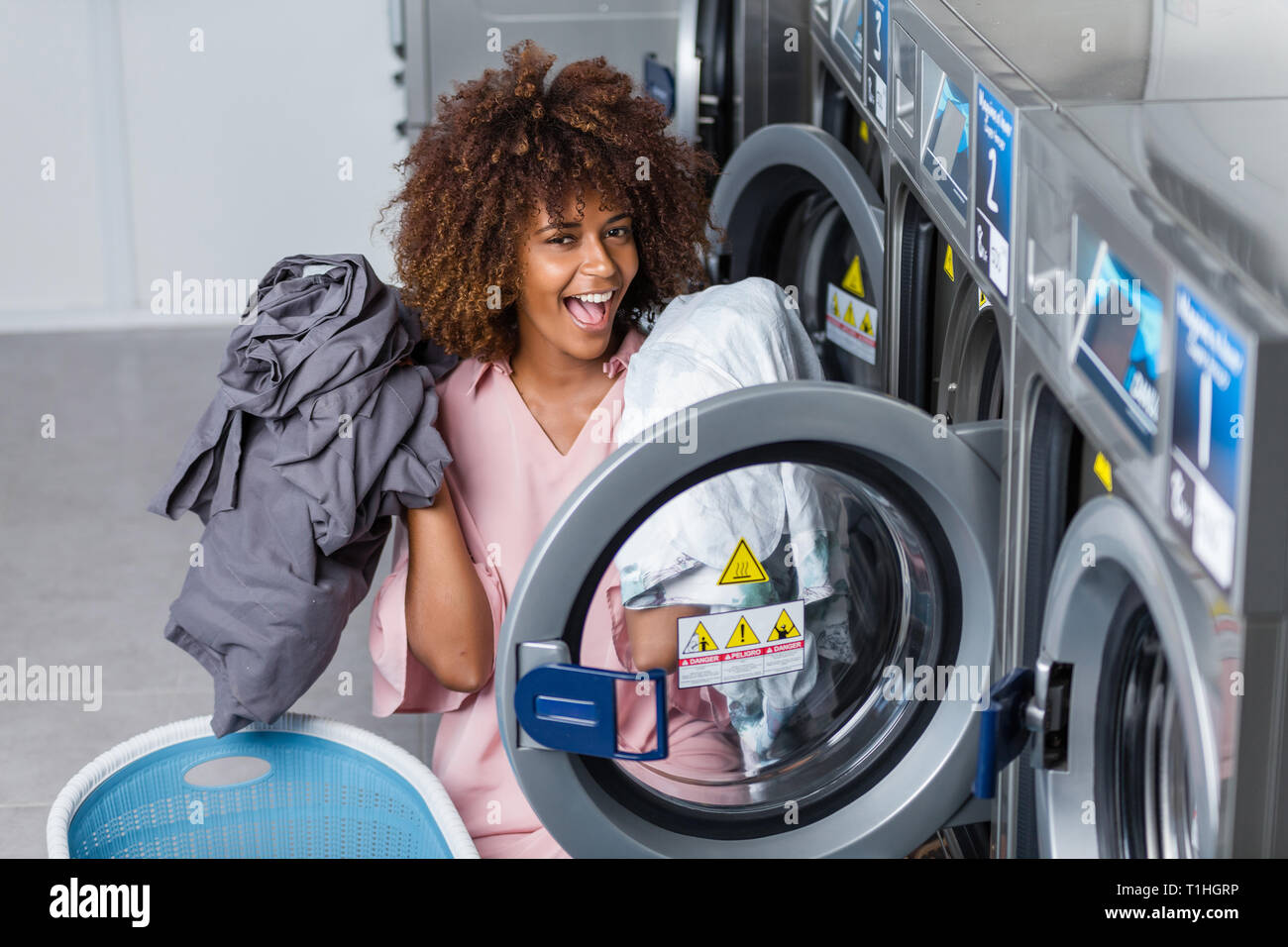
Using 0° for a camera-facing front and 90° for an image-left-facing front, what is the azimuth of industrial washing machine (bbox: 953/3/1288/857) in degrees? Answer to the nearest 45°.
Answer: approximately 45°

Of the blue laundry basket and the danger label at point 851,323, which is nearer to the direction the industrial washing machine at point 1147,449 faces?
the blue laundry basket

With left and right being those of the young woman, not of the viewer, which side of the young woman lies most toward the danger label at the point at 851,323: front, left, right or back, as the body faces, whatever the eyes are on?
left

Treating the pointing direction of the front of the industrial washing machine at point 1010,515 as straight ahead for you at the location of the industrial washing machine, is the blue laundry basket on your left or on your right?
on your right
